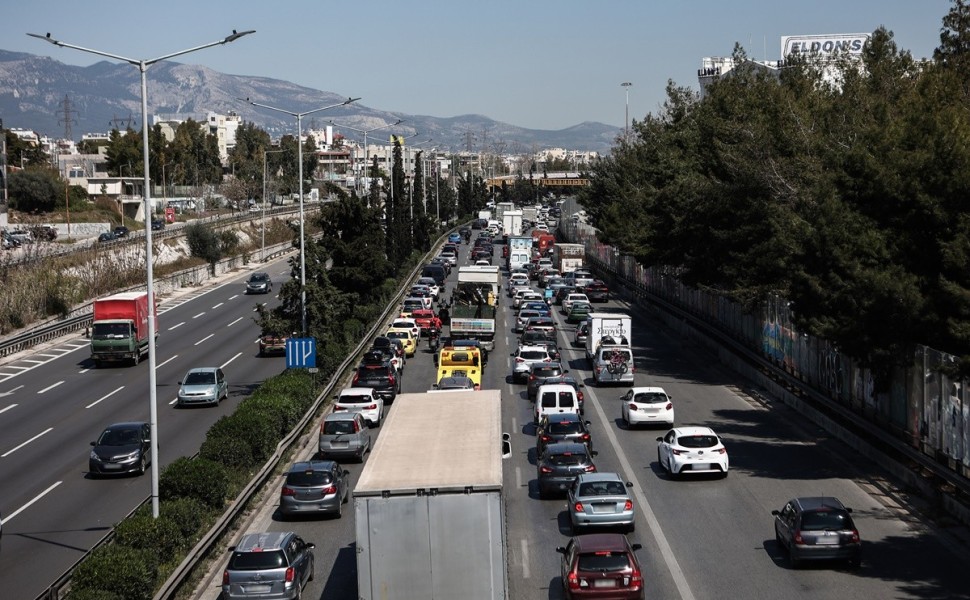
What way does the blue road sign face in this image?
toward the camera

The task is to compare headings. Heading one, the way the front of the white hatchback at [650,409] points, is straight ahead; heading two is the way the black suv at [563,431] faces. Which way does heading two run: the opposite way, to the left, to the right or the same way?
the same way

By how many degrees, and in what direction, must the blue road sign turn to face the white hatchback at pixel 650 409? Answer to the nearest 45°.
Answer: approximately 45° to its left

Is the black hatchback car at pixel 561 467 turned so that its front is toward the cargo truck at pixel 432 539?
no

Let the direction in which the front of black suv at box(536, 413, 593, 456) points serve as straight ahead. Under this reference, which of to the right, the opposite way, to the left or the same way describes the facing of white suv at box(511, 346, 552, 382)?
the same way

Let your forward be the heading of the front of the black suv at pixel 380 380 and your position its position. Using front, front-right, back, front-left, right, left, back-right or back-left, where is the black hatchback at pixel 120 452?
back-left

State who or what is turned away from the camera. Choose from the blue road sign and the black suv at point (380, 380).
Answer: the black suv

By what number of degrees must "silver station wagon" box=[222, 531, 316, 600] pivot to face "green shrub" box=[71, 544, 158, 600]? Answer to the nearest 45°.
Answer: approximately 90° to its left

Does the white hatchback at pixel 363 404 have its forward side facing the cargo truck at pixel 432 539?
no

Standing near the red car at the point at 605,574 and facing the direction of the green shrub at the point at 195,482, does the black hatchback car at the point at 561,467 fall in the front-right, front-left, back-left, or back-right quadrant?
front-right

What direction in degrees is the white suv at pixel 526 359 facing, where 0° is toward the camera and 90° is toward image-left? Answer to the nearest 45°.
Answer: approximately 180°

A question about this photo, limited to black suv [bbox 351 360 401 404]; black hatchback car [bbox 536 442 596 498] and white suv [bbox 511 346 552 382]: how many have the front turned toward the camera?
0

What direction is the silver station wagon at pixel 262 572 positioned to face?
away from the camera

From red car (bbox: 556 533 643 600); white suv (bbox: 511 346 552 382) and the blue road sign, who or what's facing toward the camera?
the blue road sign

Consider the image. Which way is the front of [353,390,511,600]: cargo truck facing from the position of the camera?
facing away from the viewer

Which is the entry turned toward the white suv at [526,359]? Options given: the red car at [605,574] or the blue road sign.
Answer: the red car

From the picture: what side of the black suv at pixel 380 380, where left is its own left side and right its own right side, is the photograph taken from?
back

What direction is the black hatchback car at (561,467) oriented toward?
away from the camera

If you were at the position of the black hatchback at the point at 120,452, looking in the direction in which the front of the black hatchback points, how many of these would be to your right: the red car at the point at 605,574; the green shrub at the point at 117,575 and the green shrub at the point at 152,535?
0

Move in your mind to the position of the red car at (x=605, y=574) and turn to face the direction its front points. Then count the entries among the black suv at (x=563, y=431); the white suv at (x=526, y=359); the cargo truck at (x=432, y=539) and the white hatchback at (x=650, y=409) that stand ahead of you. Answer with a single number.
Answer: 3

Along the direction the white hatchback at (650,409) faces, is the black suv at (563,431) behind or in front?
behind

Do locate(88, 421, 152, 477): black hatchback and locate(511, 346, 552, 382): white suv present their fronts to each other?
no

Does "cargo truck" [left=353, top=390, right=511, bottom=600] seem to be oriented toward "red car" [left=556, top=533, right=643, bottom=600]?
no

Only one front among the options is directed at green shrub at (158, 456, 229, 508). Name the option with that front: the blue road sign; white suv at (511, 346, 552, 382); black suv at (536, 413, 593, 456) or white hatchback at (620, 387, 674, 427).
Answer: the blue road sign

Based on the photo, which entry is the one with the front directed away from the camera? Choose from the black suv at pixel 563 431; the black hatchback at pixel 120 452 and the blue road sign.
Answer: the black suv
